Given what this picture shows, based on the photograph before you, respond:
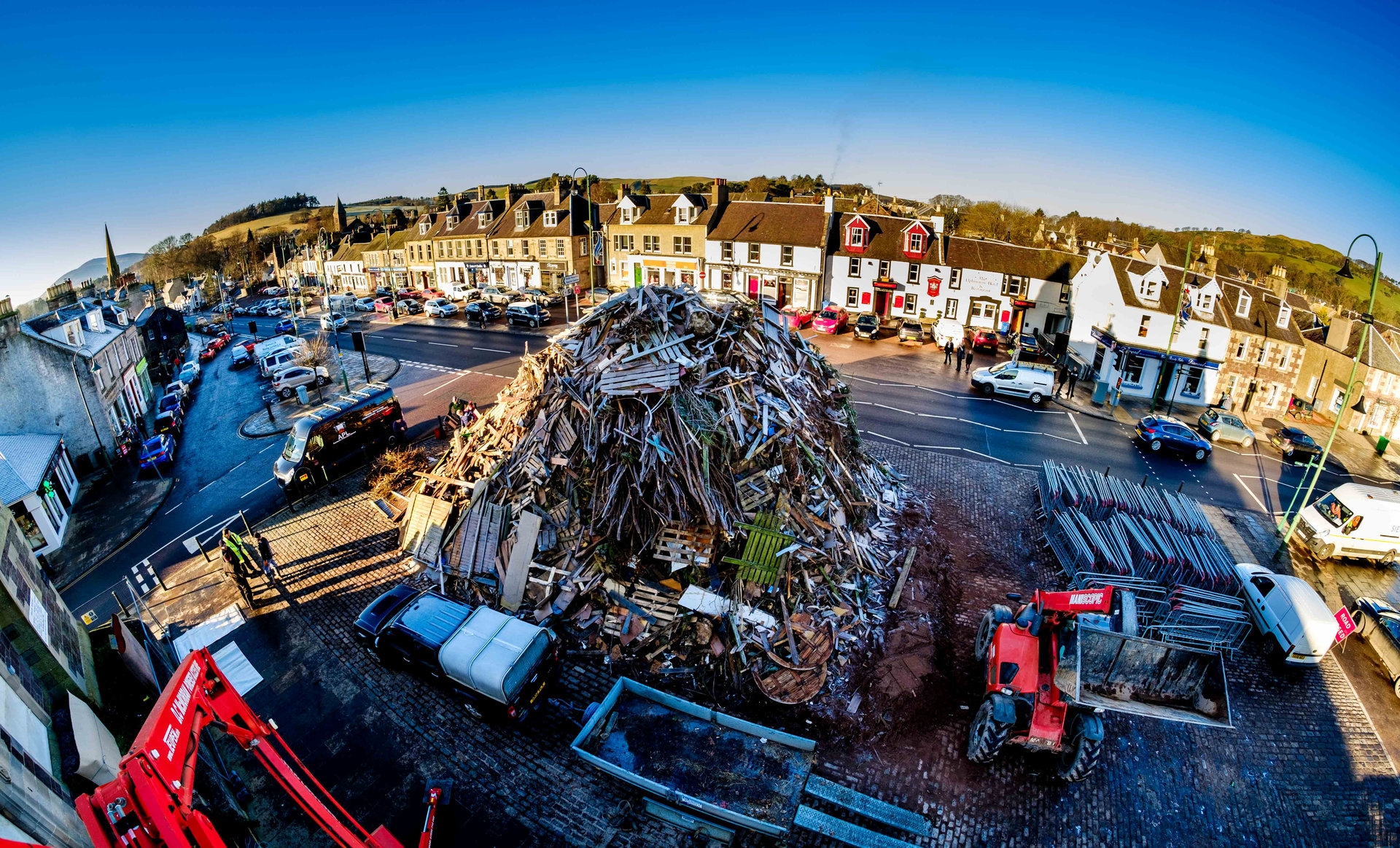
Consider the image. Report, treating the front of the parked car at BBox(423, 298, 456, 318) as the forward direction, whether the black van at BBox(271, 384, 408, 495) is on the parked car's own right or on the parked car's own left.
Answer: on the parked car's own right

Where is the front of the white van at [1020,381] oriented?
to the viewer's left

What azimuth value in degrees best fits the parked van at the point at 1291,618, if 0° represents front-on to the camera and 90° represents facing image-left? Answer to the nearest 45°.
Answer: approximately 135°

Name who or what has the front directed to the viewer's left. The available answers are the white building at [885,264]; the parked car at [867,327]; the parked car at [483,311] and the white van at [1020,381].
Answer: the white van

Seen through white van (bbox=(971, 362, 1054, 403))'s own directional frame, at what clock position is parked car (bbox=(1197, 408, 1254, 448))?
The parked car is roughly at 6 o'clock from the white van.

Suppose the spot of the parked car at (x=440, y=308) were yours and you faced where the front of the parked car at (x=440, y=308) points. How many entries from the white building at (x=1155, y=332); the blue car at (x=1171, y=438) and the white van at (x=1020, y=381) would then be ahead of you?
3

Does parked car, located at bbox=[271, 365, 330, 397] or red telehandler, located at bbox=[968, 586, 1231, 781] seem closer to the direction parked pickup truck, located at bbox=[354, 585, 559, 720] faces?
the parked car

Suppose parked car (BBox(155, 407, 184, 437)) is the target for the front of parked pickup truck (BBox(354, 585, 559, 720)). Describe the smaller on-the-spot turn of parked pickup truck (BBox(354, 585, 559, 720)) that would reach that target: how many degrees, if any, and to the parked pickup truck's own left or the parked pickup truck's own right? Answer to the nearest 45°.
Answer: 0° — it already faces it

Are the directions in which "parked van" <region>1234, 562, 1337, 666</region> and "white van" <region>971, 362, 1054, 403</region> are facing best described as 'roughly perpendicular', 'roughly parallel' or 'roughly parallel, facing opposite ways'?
roughly perpendicular

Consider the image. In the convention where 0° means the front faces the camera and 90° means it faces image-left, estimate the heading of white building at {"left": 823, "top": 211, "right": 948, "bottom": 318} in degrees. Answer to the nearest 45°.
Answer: approximately 0°

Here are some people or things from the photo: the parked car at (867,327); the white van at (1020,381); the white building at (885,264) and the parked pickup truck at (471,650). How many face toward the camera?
2

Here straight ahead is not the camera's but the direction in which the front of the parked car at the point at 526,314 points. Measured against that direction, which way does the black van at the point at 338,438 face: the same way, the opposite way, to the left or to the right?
to the right

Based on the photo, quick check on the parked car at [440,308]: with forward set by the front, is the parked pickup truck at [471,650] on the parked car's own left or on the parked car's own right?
on the parked car's own right
